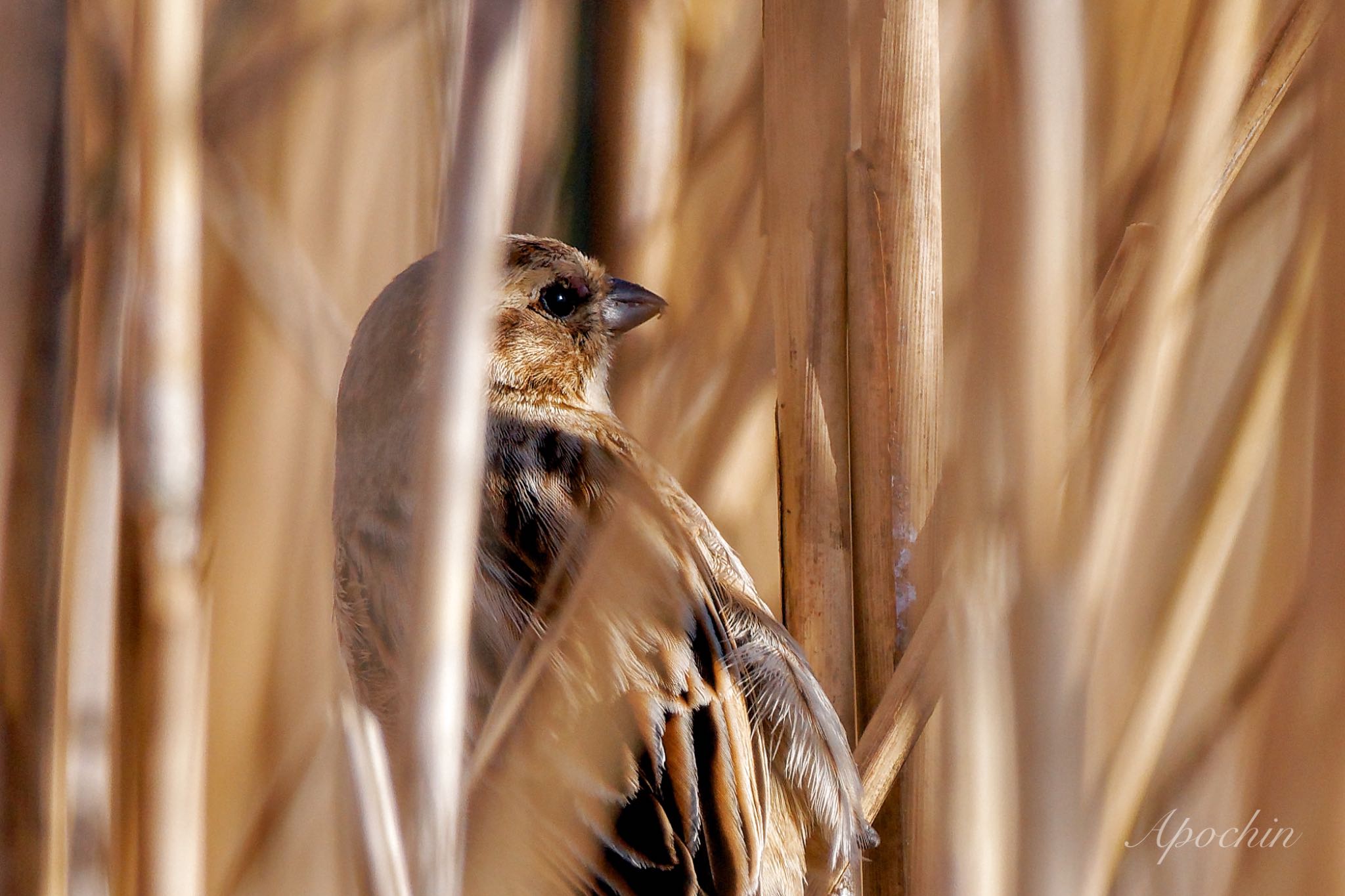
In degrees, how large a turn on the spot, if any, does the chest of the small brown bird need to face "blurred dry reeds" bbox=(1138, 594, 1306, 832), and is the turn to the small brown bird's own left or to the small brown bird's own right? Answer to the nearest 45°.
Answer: approximately 45° to the small brown bird's own right

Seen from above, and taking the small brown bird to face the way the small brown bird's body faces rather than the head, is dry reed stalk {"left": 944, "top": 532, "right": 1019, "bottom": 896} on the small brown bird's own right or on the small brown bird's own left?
on the small brown bird's own right

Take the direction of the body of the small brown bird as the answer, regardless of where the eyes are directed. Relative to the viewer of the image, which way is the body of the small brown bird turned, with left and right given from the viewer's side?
facing away from the viewer and to the right of the viewer

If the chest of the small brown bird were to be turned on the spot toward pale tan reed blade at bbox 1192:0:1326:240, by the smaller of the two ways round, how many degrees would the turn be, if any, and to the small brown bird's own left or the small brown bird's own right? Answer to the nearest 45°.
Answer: approximately 90° to the small brown bird's own right
